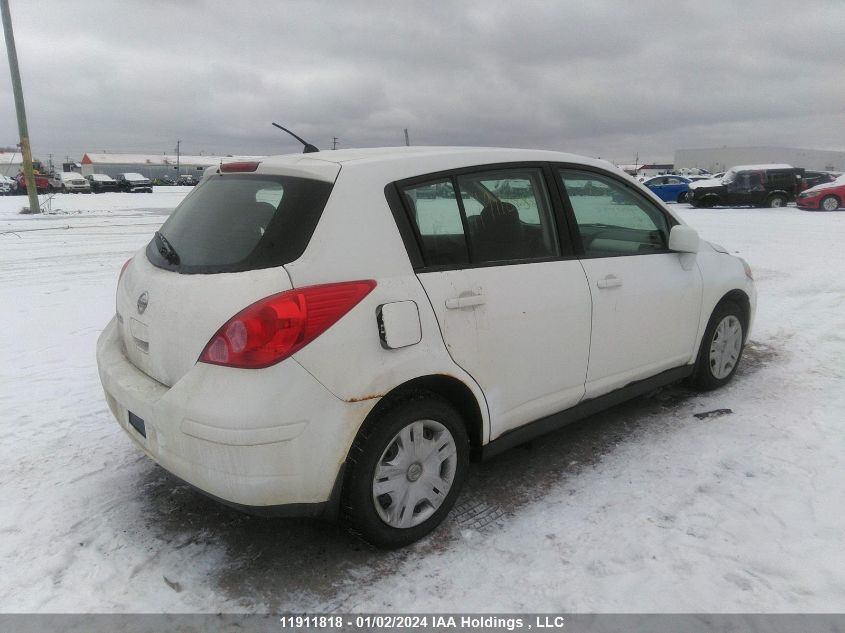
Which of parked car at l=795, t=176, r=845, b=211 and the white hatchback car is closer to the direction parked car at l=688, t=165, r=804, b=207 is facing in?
the white hatchback car

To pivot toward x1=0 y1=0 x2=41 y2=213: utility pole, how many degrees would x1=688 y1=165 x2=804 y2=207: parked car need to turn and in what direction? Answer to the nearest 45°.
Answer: approximately 45° to its left

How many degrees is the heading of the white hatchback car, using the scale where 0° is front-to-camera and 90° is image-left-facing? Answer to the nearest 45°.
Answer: approximately 225°

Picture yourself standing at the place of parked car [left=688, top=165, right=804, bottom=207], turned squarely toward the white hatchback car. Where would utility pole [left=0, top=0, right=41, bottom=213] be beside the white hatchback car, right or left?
right

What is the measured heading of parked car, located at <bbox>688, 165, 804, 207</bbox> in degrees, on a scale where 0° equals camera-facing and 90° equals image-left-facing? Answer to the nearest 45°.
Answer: approximately 90°

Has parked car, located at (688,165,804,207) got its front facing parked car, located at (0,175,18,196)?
yes

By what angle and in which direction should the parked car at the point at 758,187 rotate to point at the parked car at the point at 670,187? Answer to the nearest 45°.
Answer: approximately 45° to its right

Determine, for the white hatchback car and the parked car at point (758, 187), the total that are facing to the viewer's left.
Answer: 1

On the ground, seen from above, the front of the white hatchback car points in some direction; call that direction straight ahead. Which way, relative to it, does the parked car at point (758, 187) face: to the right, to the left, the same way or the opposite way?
to the left

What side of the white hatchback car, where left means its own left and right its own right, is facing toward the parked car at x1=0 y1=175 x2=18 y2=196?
left

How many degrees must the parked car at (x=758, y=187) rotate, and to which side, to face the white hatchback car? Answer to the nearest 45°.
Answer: approximately 90° to its left

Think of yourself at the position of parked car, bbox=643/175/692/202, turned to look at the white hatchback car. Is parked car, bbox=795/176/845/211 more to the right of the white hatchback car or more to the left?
left

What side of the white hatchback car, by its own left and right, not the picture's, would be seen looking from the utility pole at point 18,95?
left
